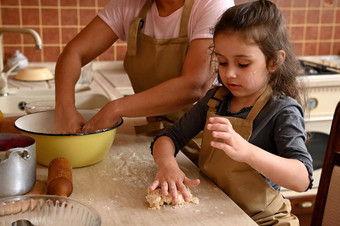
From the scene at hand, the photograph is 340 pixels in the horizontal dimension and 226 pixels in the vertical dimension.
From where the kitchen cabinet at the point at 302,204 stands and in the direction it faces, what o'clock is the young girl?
The young girl is roughly at 12 o'clock from the kitchen cabinet.

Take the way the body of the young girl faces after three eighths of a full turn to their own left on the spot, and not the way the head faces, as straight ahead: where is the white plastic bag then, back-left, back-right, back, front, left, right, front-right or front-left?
back-left

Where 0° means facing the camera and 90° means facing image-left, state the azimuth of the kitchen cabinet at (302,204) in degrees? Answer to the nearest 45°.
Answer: approximately 0°

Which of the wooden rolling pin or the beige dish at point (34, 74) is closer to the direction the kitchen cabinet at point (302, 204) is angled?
the wooden rolling pin

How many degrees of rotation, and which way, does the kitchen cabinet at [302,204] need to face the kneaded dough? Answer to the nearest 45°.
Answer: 0° — it already faces it

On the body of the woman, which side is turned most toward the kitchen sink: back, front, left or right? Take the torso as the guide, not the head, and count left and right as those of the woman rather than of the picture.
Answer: right
